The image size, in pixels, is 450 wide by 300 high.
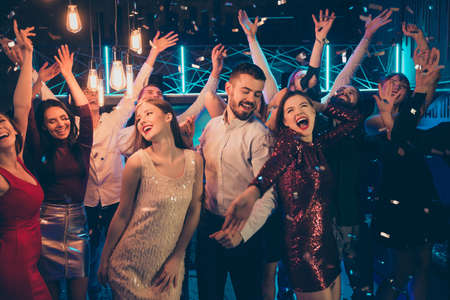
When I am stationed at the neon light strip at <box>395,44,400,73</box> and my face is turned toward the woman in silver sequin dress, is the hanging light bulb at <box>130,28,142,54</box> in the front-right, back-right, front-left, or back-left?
front-right

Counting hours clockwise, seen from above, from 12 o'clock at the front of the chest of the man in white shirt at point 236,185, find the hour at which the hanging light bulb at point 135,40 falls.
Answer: The hanging light bulb is roughly at 5 o'clock from the man in white shirt.

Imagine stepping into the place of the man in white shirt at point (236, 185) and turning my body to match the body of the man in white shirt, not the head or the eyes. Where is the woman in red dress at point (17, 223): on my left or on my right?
on my right

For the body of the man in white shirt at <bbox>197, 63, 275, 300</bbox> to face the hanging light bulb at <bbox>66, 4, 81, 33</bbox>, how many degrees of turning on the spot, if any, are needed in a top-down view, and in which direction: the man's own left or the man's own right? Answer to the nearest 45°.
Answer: approximately 135° to the man's own right

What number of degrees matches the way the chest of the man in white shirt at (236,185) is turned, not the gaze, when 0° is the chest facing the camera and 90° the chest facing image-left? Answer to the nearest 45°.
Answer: approximately 0°

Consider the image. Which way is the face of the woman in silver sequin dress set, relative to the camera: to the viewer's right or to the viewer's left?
to the viewer's left

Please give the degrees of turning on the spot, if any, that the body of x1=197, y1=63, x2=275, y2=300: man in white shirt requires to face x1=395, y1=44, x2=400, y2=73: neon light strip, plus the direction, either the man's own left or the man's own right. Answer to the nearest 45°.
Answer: approximately 135° to the man's own left
